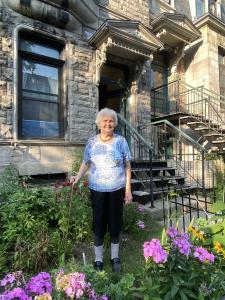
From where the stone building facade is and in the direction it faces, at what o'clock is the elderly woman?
The elderly woman is roughly at 1 o'clock from the stone building facade.

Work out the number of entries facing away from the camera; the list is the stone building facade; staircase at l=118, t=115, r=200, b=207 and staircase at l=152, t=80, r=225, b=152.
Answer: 0

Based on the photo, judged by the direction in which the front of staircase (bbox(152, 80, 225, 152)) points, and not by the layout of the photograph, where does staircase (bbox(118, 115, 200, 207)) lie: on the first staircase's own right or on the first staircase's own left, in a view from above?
on the first staircase's own right

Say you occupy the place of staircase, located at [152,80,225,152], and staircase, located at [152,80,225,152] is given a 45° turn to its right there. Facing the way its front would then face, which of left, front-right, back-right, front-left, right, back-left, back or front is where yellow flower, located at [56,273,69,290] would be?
front

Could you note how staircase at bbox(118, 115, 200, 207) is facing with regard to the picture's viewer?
facing the viewer and to the right of the viewer

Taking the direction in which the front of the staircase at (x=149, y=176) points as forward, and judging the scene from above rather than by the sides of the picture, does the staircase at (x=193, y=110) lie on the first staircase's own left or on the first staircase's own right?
on the first staircase's own left

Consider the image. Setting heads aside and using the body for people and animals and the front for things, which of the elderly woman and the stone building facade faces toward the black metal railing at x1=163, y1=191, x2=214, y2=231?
the stone building facade

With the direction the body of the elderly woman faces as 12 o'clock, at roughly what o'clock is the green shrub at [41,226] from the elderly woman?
The green shrub is roughly at 4 o'clock from the elderly woman.

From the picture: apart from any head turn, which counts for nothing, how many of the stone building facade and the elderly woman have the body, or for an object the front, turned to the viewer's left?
0

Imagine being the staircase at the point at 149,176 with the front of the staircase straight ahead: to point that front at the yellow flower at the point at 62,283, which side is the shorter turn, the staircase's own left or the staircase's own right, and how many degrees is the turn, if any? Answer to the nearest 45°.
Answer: approximately 45° to the staircase's own right

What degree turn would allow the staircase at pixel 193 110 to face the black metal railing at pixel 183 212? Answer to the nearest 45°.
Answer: approximately 45° to its right

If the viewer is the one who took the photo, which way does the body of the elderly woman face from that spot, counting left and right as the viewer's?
facing the viewer

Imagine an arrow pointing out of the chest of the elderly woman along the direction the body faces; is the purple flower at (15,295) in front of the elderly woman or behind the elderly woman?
in front
